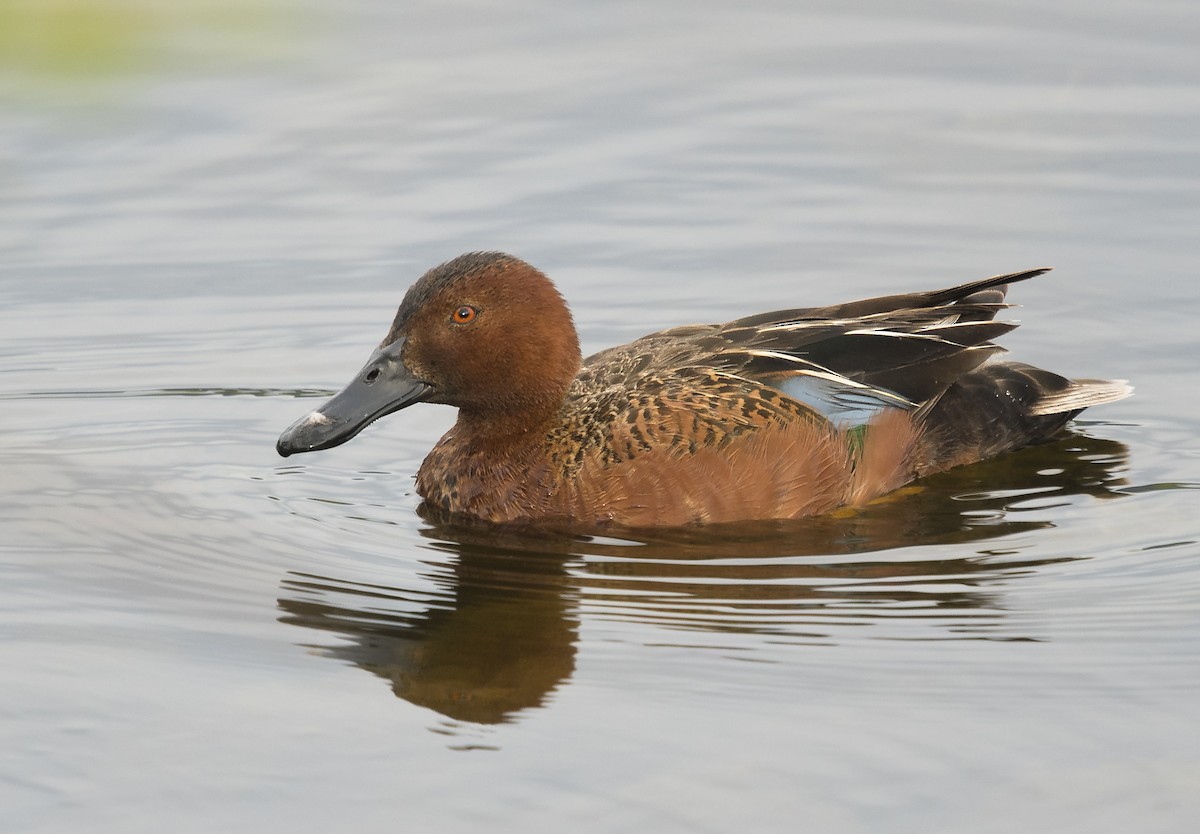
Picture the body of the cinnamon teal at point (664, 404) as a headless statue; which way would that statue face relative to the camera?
to the viewer's left
